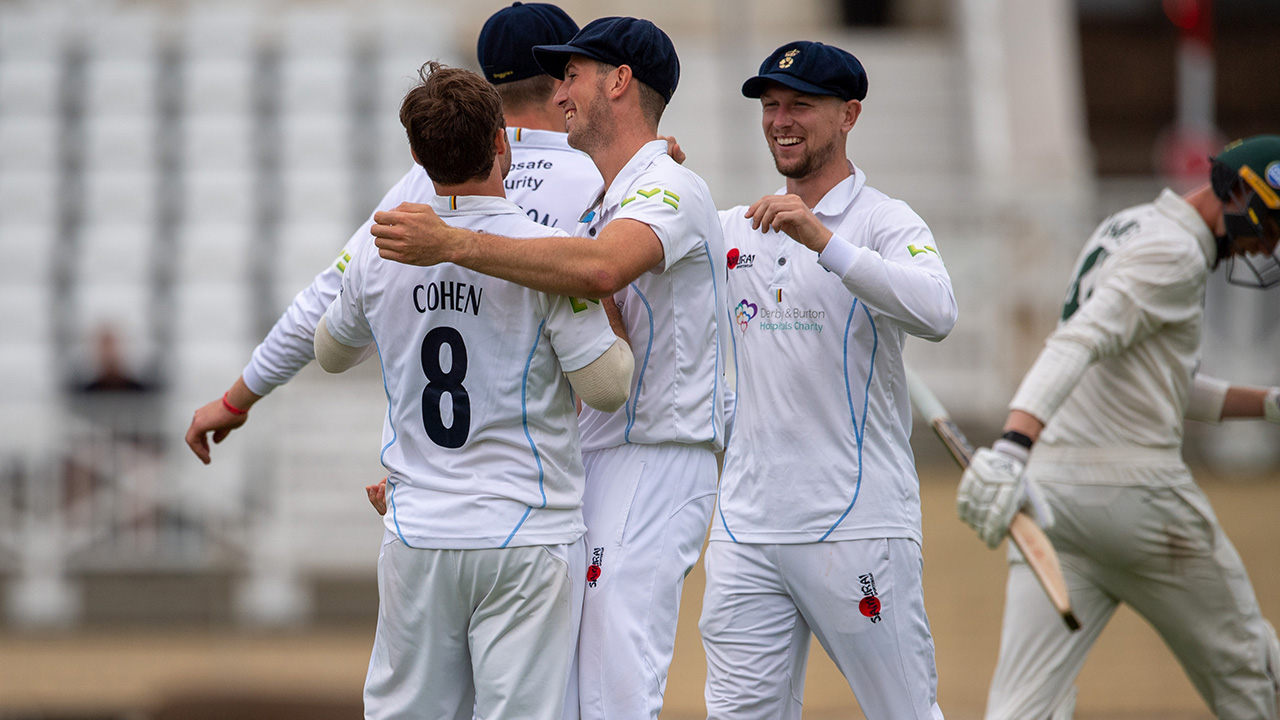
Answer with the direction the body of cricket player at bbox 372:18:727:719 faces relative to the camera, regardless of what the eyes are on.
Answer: to the viewer's left

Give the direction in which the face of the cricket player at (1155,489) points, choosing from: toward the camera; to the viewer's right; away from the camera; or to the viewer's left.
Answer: to the viewer's right

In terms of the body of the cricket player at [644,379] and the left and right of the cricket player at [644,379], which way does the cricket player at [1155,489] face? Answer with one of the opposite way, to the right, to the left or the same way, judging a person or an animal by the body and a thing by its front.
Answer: the opposite way

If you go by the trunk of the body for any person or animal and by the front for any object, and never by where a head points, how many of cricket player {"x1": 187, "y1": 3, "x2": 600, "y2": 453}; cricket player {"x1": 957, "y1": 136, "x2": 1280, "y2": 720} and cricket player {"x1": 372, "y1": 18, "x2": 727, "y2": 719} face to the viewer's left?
1

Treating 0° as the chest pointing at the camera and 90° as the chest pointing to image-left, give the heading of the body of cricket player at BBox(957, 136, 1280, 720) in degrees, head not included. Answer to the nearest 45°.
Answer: approximately 270°

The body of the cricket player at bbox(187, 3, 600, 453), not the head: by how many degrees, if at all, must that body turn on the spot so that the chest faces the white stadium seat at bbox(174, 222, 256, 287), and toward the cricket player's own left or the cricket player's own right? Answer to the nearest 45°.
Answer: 0° — they already face it

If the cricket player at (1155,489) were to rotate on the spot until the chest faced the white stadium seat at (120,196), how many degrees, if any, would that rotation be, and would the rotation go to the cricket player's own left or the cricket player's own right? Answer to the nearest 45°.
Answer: approximately 135° to the cricket player's own left

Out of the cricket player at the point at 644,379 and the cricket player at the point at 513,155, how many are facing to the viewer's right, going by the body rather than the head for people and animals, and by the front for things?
0

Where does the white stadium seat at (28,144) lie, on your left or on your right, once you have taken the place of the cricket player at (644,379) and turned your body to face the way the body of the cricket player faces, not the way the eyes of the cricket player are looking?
on your right

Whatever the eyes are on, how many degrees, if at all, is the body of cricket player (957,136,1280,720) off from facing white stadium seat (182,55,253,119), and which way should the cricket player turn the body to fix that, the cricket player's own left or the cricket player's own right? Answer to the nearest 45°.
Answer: approximately 135° to the cricket player's own left

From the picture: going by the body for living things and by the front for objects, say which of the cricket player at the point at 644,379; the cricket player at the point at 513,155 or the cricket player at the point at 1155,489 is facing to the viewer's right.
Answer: the cricket player at the point at 1155,489

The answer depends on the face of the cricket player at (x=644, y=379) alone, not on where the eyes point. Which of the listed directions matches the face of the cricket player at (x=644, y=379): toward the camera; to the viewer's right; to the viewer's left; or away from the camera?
to the viewer's left

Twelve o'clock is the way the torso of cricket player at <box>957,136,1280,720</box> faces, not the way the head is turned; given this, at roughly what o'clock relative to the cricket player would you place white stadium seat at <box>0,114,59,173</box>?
The white stadium seat is roughly at 9 o'clock from the cricket player.
